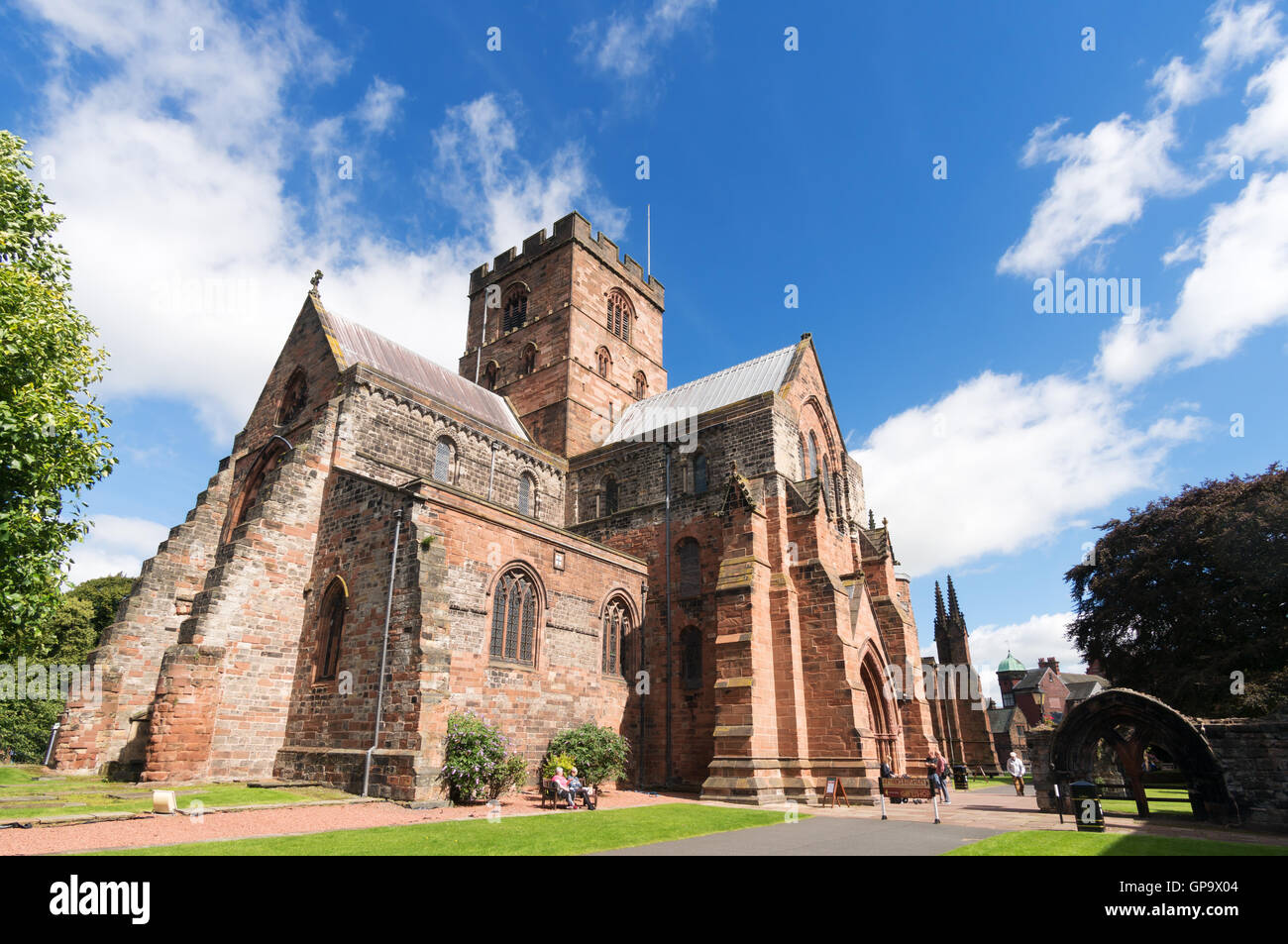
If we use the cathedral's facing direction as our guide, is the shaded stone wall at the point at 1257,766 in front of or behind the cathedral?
in front

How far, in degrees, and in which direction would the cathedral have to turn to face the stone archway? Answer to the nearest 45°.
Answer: approximately 45° to its left

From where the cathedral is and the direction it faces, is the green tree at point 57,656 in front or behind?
behind

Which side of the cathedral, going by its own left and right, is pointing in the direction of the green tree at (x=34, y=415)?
right

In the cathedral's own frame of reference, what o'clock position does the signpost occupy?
The signpost is roughly at 11 o'clock from the cathedral.

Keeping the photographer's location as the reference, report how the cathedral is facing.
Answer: facing the viewer and to the right of the viewer

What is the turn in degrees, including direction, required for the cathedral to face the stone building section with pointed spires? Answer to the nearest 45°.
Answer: approximately 90° to its left

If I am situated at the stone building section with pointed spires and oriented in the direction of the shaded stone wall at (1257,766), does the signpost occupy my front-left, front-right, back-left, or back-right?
front-right

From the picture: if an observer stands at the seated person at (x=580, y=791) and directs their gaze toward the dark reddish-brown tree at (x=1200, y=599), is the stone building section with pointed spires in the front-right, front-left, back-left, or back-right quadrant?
front-left
